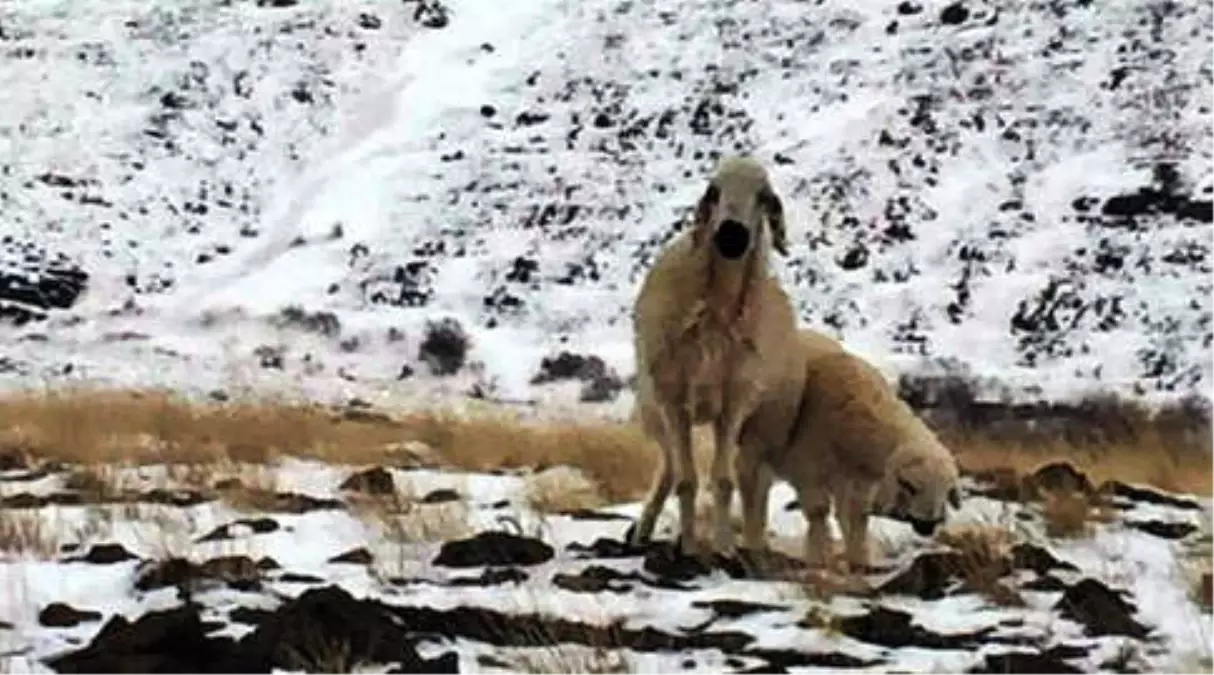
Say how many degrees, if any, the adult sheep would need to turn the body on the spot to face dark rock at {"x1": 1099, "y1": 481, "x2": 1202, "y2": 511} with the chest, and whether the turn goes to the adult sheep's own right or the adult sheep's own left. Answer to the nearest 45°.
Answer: approximately 135° to the adult sheep's own left

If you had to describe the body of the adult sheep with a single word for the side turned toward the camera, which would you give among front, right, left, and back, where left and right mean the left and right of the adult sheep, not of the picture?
front

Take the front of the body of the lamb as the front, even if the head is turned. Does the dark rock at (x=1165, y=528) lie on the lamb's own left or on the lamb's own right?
on the lamb's own left

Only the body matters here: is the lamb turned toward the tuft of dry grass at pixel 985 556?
yes

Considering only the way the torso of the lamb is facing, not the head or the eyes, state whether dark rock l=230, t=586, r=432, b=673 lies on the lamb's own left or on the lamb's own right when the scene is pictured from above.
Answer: on the lamb's own right

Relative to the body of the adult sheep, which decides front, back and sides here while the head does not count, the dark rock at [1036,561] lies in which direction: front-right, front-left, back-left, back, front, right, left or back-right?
left

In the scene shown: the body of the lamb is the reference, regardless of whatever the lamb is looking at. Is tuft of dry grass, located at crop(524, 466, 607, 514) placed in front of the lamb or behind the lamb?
behind

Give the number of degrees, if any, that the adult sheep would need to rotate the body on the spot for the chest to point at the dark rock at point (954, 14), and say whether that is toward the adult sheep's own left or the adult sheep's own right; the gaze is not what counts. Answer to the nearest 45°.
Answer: approximately 180°

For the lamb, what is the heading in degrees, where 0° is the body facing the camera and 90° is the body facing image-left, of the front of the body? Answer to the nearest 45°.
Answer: approximately 315°

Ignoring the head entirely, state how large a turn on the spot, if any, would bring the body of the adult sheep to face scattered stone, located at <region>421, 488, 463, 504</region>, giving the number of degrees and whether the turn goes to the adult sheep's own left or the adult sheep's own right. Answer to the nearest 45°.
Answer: approximately 135° to the adult sheep's own right

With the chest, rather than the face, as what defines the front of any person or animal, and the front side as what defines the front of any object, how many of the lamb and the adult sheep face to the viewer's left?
0
